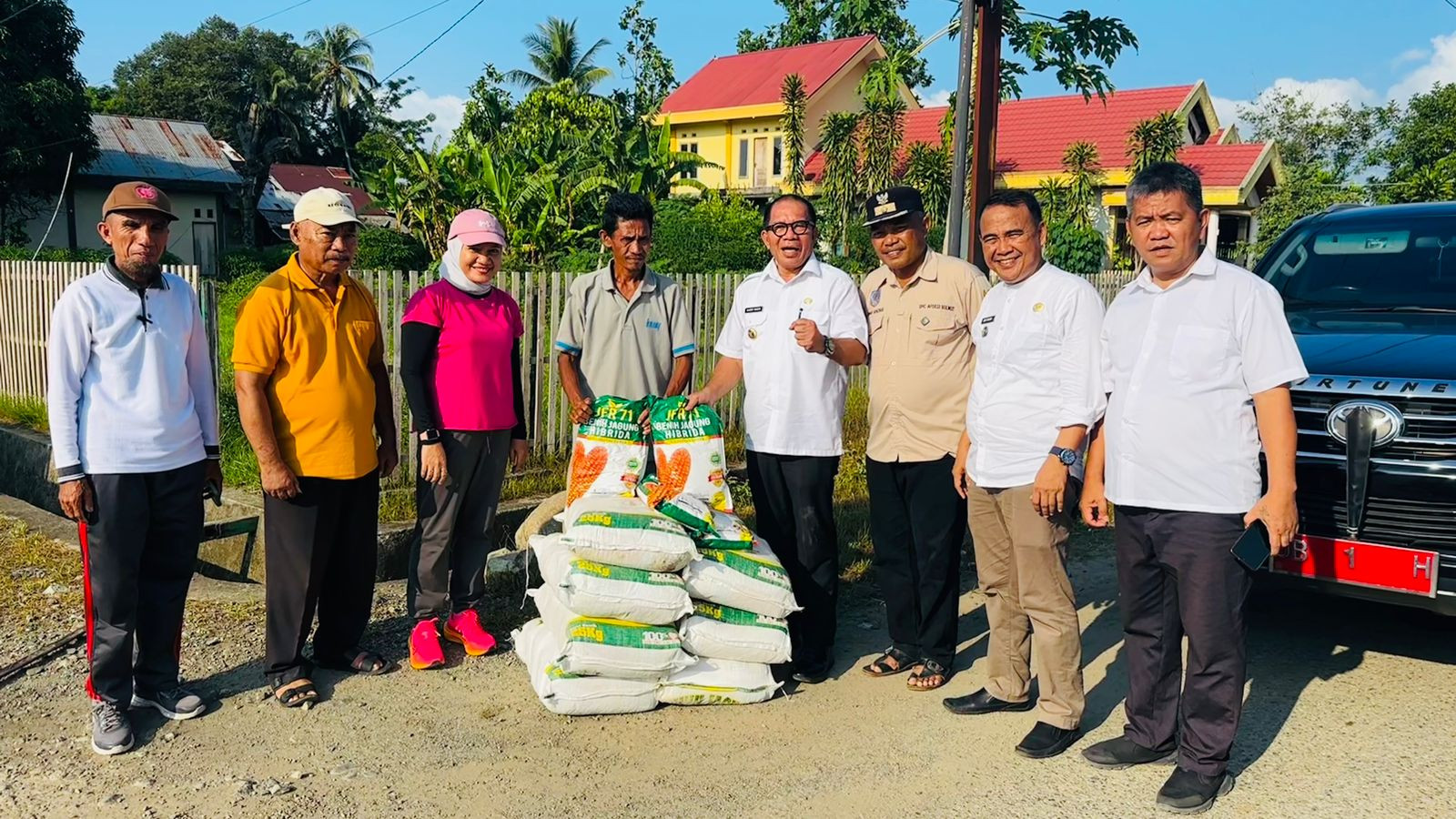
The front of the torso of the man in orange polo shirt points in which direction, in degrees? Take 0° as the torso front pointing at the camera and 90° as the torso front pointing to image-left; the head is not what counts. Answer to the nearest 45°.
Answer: approximately 315°

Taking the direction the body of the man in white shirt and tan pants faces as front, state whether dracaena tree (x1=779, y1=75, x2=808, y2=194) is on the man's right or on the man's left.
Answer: on the man's right

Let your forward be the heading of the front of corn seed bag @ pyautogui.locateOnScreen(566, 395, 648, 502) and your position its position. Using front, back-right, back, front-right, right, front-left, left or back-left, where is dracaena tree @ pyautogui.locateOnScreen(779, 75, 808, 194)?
back

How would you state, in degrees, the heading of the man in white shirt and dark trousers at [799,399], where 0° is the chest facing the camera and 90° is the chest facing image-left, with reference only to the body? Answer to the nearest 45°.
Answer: approximately 0°

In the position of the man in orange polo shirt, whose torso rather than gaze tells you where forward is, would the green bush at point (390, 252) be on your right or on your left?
on your left

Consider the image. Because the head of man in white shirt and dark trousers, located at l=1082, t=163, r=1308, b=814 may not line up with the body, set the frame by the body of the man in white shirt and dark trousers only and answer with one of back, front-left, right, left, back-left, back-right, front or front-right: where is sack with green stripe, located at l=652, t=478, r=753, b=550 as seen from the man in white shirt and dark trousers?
front-right

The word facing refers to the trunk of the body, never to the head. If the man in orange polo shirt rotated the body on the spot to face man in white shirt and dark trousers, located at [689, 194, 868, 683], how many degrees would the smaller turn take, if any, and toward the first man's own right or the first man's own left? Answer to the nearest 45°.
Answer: approximately 45° to the first man's own left

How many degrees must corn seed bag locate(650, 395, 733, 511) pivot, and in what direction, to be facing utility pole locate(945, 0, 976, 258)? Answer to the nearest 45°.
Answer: approximately 135° to its left
